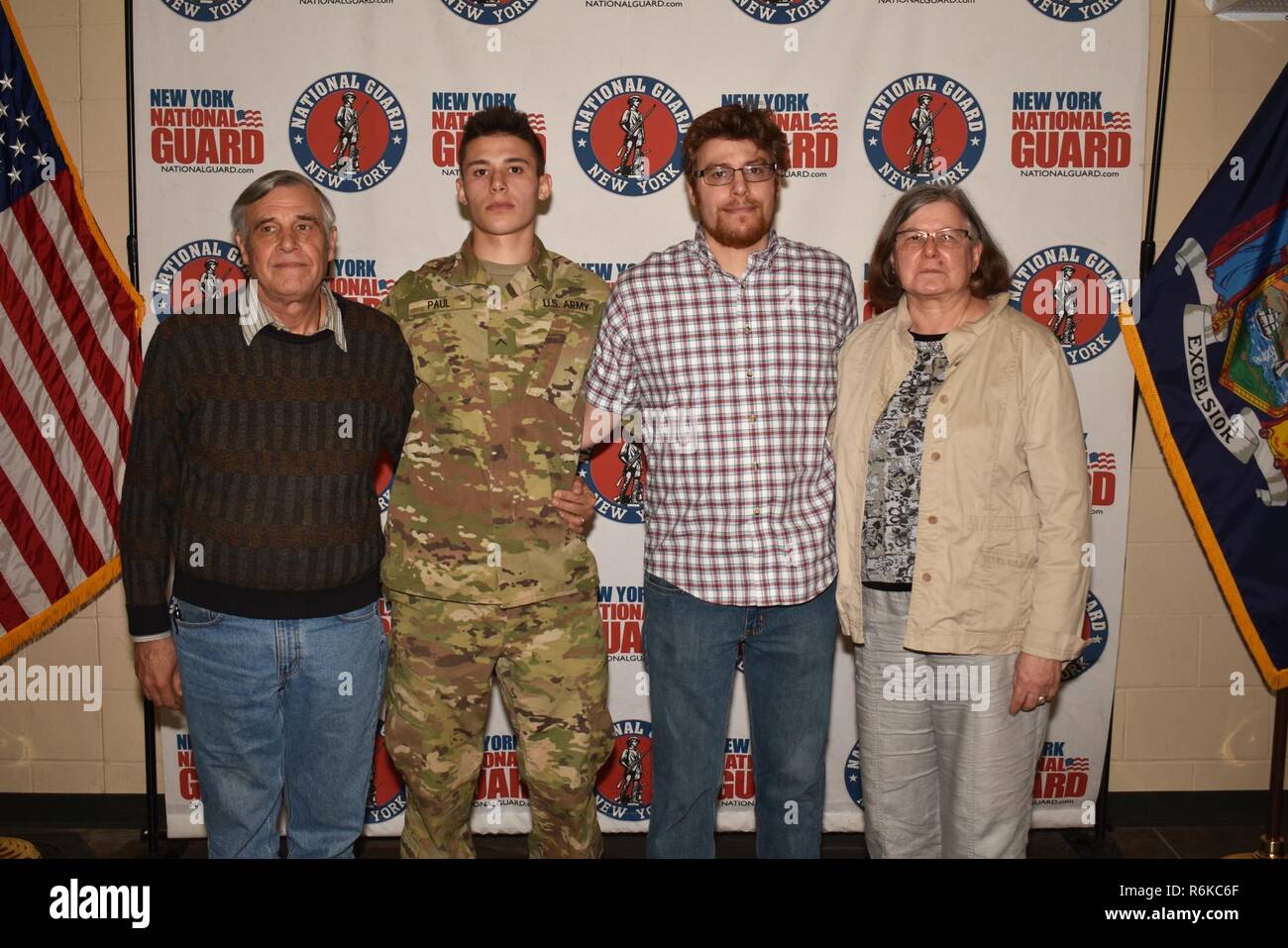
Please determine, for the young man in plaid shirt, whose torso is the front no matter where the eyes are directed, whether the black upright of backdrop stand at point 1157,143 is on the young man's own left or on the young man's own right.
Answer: on the young man's own left

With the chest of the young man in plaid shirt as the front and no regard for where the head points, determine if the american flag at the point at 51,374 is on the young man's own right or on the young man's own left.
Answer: on the young man's own right

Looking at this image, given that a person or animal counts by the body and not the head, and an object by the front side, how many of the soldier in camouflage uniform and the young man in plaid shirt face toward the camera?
2

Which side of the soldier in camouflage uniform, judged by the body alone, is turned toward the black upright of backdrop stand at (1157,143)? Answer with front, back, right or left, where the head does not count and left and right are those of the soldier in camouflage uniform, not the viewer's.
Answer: left

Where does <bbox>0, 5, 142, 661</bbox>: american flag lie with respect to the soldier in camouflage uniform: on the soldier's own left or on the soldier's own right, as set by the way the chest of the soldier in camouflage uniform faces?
on the soldier's own right

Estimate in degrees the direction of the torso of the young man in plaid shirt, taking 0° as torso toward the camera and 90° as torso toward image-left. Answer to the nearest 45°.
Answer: approximately 0°

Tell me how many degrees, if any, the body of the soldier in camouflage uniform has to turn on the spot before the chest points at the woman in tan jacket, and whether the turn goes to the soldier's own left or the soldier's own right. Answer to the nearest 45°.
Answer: approximately 90° to the soldier's own left
